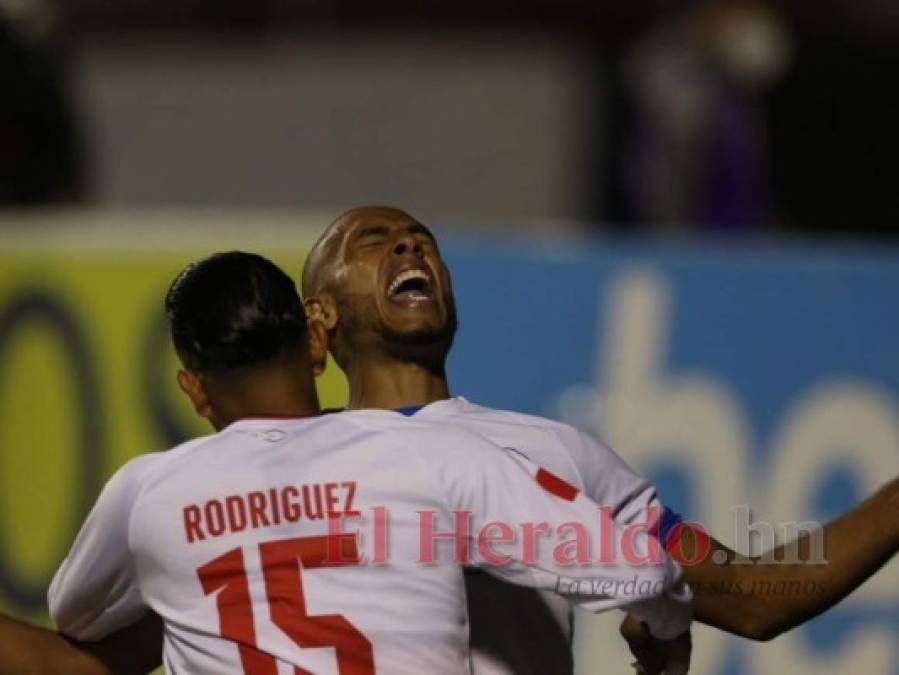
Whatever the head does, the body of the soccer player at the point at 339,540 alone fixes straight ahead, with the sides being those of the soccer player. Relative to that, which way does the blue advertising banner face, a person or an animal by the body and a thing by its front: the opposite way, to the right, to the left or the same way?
the opposite way

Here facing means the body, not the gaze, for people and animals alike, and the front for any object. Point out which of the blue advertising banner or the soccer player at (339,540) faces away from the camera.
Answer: the soccer player

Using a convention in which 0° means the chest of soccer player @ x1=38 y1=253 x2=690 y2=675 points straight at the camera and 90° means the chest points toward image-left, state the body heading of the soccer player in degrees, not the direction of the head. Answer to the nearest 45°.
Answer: approximately 180°

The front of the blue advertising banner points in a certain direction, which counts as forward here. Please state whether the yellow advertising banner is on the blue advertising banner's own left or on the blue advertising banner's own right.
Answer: on the blue advertising banner's own right

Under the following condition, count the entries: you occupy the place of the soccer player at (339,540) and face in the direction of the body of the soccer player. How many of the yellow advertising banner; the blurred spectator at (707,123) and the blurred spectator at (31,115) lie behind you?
0

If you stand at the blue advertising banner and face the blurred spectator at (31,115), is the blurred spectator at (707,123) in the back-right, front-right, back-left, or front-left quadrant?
front-right

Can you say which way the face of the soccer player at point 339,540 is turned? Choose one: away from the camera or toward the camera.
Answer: away from the camera

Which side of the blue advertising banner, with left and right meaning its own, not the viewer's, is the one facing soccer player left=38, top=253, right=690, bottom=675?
front

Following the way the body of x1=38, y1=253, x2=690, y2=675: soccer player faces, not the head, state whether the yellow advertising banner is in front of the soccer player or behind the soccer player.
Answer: in front

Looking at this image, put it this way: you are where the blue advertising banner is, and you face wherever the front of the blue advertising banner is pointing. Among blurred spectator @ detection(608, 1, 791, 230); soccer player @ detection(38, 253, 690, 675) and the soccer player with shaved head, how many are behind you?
1

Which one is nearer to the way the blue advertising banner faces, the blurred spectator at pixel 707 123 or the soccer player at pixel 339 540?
the soccer player

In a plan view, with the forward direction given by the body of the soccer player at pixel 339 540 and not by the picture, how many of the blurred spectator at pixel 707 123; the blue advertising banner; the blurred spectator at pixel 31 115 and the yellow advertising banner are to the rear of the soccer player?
0

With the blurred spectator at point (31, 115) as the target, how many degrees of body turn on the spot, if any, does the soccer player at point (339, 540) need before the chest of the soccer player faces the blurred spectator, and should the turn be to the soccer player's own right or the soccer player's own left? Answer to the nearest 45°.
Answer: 0° — they already face them

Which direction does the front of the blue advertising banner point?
toward the camera

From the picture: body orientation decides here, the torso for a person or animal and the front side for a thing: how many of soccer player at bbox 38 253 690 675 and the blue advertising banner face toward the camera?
1

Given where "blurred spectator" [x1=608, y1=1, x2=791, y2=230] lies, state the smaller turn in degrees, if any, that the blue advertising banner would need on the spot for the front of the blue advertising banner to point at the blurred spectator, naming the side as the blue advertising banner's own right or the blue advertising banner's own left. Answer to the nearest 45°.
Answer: approximately 180°
